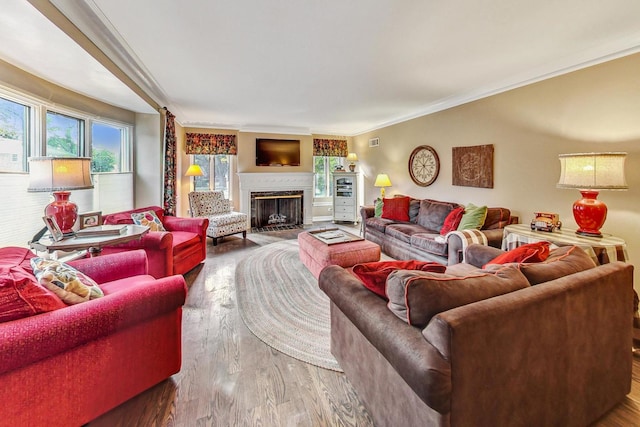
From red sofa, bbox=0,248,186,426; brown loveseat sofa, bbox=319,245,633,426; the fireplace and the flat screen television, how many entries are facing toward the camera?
2

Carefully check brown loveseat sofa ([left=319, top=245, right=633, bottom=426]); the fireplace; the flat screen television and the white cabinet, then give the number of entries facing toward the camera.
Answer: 3

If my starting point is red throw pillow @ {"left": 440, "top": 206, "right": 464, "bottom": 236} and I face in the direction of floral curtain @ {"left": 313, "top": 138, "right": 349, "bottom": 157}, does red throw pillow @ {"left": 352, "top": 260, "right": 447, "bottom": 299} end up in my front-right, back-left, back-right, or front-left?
back-left

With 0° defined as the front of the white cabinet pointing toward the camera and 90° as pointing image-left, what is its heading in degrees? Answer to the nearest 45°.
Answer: approximately 0°

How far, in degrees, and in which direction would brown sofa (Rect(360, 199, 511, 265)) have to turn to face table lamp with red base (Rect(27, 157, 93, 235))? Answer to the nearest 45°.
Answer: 0° — it already faces it

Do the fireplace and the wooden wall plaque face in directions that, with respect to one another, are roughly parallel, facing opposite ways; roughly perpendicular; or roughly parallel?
roughly perpendicular

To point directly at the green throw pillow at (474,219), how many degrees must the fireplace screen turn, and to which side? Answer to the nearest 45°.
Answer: approximately 45° to its left

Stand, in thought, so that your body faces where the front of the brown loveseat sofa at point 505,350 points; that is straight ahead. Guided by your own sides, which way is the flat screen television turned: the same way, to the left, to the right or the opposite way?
the opposite way

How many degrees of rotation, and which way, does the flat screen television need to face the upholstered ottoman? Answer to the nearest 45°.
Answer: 0° — it already faces it

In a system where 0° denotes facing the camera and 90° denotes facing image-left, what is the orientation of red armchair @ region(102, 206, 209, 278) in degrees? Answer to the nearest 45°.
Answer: approximately 315°

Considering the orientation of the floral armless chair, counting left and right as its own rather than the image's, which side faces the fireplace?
left
